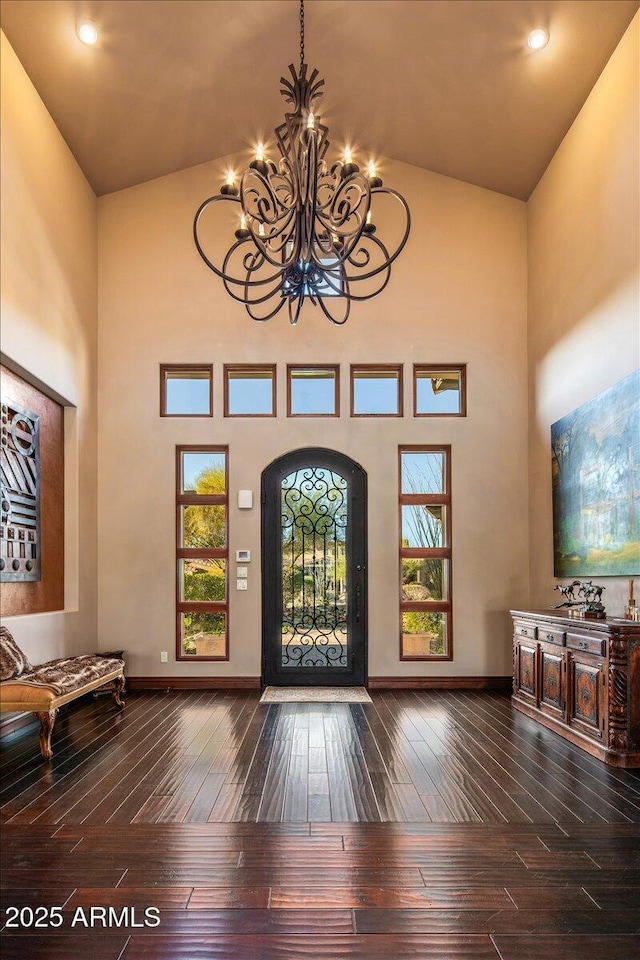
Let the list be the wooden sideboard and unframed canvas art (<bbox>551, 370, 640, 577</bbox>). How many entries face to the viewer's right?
0

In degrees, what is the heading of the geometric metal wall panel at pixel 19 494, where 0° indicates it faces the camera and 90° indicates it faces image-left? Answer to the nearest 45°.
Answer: approximately 315°

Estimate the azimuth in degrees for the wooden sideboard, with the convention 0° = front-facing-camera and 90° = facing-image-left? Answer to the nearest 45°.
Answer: approximately 45°

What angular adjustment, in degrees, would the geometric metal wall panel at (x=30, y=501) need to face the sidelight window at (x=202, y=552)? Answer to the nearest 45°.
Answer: approximately 90° to its left

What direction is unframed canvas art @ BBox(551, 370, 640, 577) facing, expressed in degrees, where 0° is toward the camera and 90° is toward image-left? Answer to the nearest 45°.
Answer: approximately 45°
